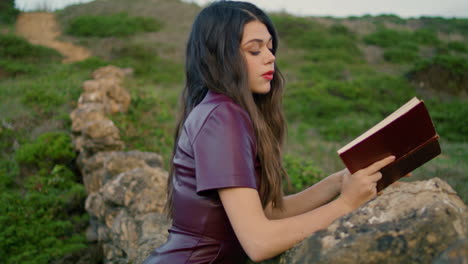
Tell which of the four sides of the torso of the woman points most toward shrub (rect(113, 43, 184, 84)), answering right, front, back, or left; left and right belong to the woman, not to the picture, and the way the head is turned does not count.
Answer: left

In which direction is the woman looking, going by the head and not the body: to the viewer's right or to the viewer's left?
to the viewer's right

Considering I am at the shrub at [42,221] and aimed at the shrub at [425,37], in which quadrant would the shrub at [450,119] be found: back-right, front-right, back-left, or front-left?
front-right

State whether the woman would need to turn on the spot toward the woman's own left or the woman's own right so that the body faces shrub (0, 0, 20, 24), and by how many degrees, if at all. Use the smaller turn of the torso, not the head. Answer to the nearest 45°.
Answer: approximately 135° to the woman's own left

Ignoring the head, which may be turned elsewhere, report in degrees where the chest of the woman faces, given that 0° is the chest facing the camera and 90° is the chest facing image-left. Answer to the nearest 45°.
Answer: approximately 270°

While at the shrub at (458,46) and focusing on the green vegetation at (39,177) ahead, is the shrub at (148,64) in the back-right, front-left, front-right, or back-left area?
front-right

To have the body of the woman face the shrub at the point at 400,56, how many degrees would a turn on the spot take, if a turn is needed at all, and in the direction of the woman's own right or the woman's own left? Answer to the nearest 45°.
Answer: approximately 90° to the woman's own left
